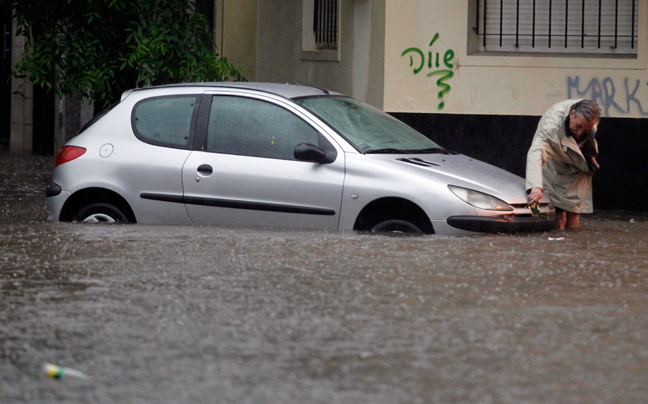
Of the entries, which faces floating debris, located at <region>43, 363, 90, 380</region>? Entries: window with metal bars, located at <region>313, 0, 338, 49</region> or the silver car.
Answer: the window with metal bars

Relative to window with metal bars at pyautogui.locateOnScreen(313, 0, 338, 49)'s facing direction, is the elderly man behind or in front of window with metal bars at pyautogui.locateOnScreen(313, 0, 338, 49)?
in front

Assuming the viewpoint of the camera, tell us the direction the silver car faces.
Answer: facing to the right of the viewer

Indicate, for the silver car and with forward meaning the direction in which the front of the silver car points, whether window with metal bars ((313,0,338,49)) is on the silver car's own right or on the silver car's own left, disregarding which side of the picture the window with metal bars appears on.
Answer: on the silver car's own left

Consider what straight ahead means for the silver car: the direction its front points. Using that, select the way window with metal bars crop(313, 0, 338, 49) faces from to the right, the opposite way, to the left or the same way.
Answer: to the right

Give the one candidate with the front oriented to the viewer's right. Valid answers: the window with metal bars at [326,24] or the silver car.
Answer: the silver car

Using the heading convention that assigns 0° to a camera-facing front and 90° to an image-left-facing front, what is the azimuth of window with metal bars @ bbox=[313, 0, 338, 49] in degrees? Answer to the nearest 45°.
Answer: approximately 0°

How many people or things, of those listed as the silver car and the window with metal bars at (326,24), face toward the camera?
1

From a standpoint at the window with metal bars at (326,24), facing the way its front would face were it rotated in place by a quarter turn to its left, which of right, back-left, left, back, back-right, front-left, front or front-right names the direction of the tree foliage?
back-right

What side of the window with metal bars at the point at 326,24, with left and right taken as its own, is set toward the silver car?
front

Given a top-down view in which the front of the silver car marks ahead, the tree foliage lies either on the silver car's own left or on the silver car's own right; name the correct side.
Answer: on the silver car's own left
